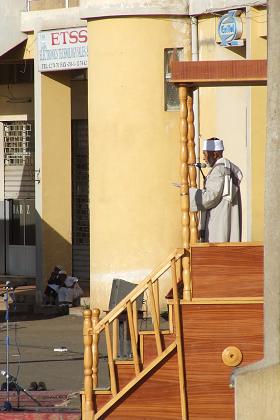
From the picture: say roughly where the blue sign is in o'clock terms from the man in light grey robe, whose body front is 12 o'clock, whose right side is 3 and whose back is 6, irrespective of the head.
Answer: The blue sign is roughly at 3 o'clock from the man in light grey robe.

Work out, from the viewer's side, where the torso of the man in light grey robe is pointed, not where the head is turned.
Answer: to the viewer's left

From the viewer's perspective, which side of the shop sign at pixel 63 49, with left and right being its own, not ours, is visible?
front

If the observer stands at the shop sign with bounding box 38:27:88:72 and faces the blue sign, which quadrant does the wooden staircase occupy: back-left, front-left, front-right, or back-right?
front-right

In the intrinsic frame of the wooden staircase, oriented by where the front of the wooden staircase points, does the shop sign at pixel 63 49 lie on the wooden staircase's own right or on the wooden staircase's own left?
on the wooden staircase's own right

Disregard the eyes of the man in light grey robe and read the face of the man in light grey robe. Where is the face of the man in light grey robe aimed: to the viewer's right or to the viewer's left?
to the viewer's left

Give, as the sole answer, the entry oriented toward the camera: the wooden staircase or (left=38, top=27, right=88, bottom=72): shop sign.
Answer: the shop sign

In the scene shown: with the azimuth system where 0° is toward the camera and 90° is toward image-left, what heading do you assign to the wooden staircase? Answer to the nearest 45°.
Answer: approximately 90°

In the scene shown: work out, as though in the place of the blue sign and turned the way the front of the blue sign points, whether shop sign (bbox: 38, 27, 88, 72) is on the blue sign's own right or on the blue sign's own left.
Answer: on the blue sign's own right

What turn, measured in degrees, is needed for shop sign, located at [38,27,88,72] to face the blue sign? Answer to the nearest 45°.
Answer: approximately 45° to its left

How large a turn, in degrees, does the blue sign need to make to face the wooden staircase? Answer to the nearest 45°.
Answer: approximately 45° to its left

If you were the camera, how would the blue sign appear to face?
facing the viewer and to the left of the viewer
